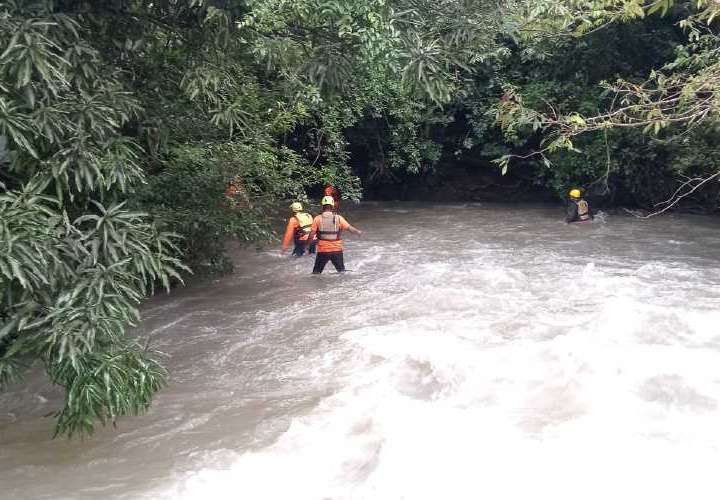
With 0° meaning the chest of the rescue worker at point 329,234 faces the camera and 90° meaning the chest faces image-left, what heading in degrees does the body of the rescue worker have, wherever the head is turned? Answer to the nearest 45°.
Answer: approximately 180°

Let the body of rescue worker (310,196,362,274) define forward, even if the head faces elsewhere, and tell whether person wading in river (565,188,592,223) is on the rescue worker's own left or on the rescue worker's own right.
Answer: on the rescue worker's own right

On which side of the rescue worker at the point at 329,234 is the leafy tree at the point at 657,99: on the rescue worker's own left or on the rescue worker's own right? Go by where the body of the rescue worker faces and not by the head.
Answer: on the rescue worker's own right

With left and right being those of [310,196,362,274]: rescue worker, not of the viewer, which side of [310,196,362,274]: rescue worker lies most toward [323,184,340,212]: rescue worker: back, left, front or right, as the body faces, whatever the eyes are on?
front

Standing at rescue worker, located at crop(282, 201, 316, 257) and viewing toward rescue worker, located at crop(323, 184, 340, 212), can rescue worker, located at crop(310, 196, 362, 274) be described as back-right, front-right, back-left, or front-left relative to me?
back-right

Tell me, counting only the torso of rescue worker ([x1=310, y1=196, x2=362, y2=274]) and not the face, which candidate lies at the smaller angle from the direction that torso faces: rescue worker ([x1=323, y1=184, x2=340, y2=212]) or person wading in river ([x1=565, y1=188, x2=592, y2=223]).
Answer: the rescue worker
